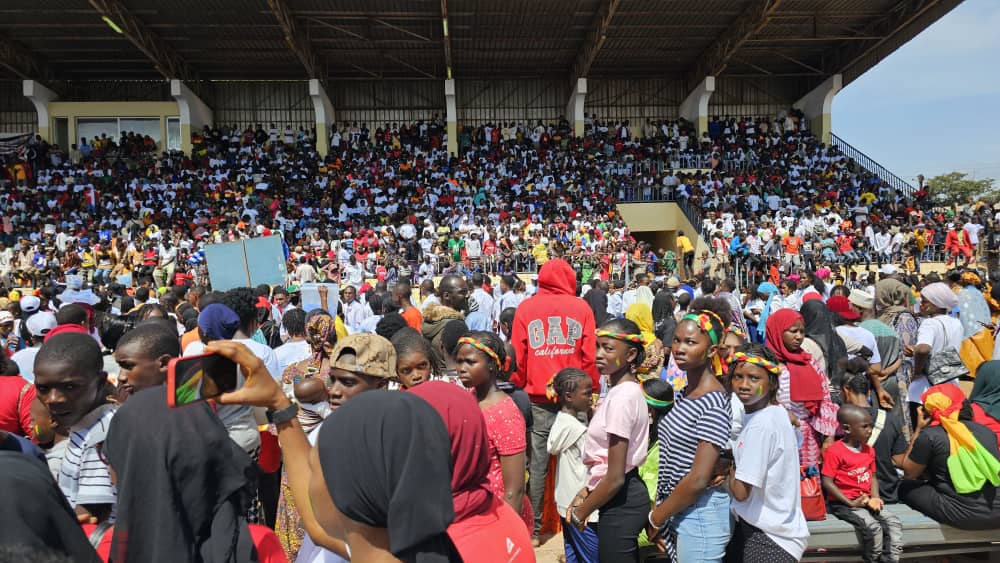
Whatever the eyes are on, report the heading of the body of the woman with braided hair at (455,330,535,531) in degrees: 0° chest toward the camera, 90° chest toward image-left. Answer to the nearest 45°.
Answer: approximately 45°

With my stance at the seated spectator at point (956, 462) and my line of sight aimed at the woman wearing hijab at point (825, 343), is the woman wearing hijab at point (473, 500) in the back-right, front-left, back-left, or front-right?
back-left

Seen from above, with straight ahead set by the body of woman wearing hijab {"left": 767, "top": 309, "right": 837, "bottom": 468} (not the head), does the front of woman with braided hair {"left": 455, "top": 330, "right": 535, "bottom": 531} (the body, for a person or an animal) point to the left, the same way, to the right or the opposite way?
to the right

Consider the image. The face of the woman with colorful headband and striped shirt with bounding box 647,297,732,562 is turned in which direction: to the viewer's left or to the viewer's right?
to the viewer's left

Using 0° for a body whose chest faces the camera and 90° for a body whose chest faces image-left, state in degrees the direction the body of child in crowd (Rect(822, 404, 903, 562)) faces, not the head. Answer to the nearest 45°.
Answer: approximately 315°
